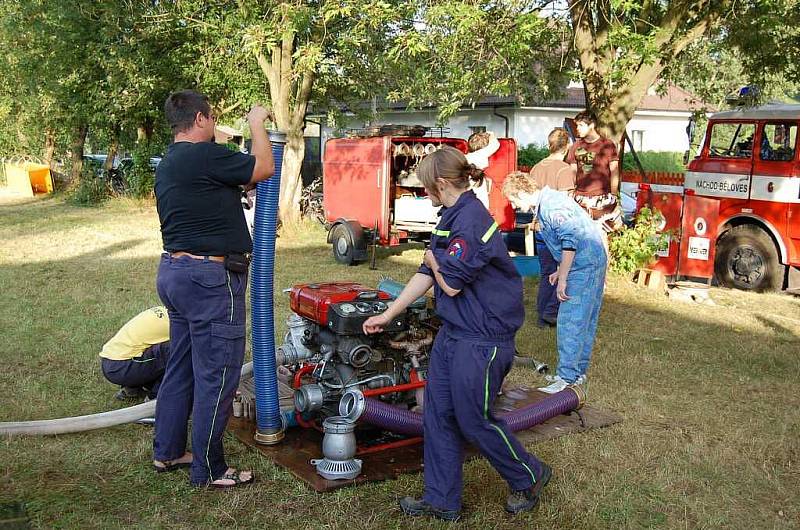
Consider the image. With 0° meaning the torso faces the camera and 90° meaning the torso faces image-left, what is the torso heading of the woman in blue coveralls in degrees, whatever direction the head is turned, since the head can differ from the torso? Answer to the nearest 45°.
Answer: approximately 90°

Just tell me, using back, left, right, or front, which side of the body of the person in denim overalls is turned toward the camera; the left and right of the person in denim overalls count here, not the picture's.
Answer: left

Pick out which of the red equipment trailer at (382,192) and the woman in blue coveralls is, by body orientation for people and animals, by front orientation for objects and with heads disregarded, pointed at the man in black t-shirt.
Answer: the woman in blue coveralls

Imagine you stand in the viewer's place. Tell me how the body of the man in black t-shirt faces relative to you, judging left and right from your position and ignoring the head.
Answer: facing away from the viewer and to the right of the viewer

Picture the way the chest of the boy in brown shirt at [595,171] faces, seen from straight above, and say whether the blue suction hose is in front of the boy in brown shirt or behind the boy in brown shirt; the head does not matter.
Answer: in front

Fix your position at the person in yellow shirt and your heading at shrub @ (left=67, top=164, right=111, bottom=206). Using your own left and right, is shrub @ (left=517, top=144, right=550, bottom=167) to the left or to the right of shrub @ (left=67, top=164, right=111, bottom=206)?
right

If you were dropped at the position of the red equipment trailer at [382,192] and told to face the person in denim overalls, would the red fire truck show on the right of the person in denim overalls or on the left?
left

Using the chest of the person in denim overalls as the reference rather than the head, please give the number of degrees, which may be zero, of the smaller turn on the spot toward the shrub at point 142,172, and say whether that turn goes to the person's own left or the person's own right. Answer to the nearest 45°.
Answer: approximately 45° to the person's own right

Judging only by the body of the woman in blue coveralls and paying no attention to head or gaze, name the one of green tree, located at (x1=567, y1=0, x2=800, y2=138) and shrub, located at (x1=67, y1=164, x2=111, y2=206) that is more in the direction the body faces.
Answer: the shrub

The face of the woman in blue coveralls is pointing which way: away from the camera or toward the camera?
away from the camera
